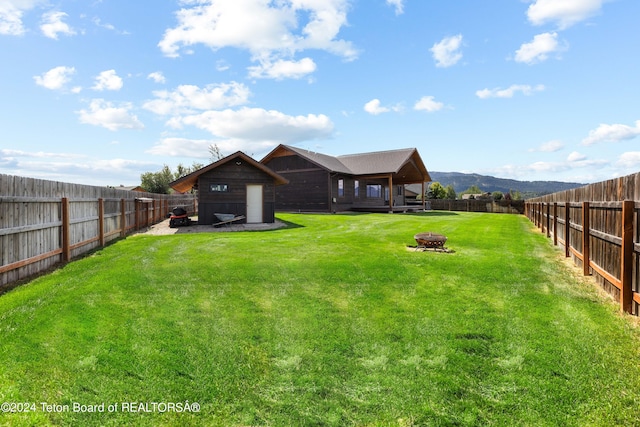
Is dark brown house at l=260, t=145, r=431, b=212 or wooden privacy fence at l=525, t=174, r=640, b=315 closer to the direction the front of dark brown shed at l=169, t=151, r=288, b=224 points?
the wooden privacy fence

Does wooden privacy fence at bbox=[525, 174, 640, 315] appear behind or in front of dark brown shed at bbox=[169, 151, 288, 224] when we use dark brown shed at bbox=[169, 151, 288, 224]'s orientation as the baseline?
in front

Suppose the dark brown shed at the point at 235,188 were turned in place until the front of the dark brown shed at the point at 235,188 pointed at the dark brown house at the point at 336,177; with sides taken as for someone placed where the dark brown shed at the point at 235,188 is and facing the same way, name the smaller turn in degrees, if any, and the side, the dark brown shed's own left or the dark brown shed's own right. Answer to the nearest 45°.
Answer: approximately 135° to the dark brown shed's own left

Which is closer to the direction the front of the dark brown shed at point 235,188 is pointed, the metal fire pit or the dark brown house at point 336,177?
the metal fire pit

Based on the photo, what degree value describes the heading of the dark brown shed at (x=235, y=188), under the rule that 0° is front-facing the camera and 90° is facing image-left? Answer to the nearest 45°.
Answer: approximately 0°

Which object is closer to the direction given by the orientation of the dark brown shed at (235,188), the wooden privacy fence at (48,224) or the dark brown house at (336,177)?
the wooden privacy fence

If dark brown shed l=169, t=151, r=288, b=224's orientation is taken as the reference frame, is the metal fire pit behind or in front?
in front
